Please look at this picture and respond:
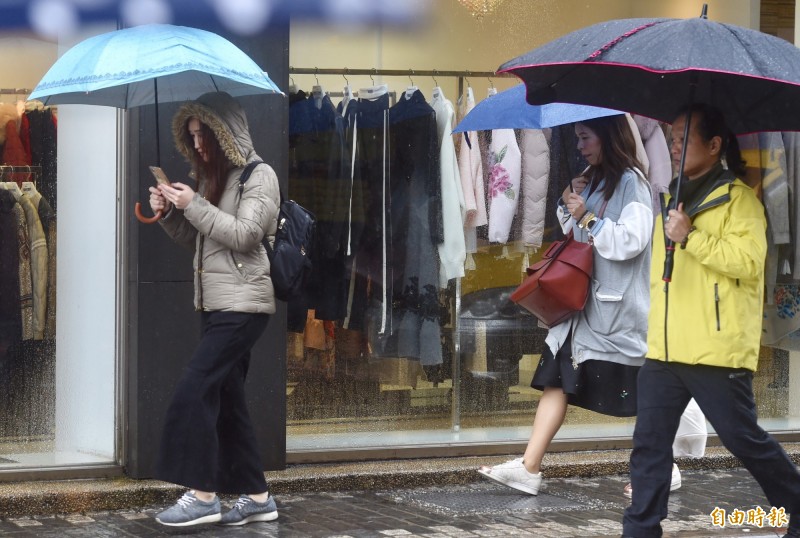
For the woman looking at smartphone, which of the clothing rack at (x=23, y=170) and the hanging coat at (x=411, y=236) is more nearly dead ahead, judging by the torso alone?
the clothing rack

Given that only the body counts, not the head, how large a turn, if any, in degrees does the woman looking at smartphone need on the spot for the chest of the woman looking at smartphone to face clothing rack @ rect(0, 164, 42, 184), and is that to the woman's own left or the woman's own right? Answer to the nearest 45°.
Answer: approximately 45° to the woman's own right

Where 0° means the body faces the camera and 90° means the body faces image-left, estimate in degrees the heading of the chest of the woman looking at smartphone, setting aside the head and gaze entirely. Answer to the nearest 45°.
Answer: approximately 90°

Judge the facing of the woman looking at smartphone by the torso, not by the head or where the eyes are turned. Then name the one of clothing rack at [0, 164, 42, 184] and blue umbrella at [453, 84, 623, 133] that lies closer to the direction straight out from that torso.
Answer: the clothing rack

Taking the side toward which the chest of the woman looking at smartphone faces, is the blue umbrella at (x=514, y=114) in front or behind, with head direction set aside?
behind

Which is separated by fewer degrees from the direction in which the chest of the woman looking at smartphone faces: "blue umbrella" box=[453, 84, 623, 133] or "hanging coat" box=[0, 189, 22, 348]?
the hanging coat

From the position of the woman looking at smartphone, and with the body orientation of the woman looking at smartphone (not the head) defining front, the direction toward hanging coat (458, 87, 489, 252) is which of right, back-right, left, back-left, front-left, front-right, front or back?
back-right

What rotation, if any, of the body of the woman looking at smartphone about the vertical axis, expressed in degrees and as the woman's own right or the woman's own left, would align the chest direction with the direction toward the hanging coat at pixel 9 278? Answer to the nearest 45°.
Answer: approximately 45° to the woman's own right

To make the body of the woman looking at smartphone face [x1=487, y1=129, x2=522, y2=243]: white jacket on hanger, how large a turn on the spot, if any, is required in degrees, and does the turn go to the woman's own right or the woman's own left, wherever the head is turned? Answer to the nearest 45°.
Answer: approximately 135° to the woman's own right
